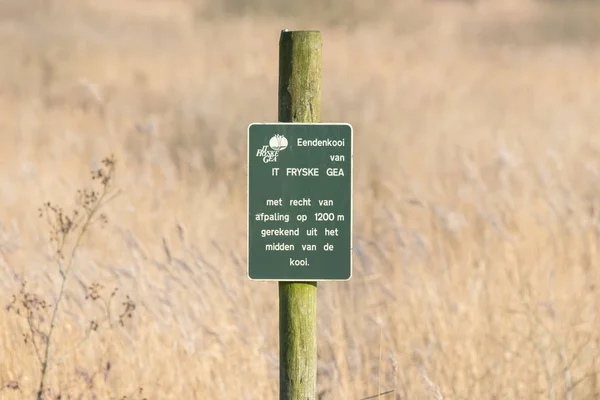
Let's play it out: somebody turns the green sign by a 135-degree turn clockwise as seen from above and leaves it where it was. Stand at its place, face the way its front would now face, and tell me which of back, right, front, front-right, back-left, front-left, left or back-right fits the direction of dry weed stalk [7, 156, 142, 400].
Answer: front

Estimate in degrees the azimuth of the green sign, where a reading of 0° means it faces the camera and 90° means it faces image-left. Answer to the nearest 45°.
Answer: approximately 0°
